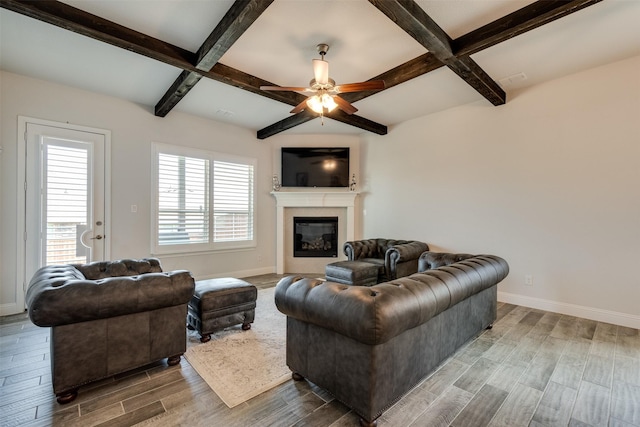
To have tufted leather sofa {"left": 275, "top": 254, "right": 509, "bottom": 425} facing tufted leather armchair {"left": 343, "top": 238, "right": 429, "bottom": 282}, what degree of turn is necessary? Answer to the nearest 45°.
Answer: approximately 45° to its right

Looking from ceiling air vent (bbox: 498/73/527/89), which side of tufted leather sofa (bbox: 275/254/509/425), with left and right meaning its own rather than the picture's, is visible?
right

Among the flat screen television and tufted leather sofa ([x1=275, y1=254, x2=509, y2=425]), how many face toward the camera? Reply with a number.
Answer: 1

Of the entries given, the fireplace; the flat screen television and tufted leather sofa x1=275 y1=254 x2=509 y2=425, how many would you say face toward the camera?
2

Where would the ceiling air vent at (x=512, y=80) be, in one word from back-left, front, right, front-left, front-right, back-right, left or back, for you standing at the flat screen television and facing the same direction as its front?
front-left

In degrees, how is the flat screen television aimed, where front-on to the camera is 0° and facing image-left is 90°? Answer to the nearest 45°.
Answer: approximately 0°

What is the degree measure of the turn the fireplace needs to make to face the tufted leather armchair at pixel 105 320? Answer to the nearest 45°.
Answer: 0° — it already faces it

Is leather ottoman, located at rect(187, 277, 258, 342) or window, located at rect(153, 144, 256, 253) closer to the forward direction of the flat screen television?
the leather ottoman

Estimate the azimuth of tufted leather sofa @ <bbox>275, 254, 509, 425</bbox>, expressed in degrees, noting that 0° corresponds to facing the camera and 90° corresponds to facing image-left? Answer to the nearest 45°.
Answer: approximately 135°

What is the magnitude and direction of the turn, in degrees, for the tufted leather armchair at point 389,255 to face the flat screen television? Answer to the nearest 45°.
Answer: approximately 90° to its right

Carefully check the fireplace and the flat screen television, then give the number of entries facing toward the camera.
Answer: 2
